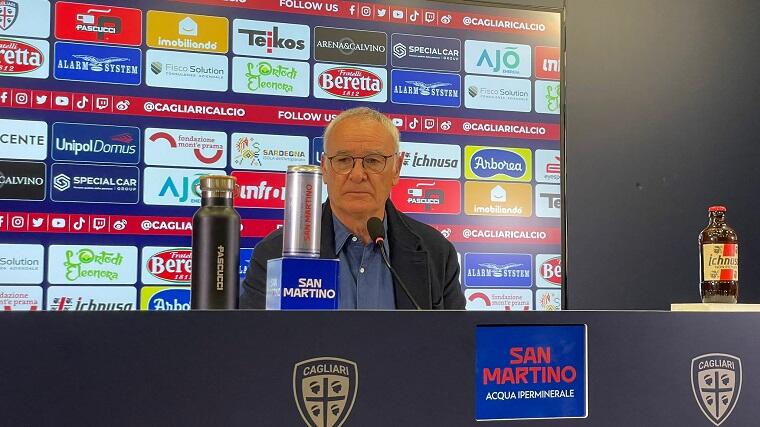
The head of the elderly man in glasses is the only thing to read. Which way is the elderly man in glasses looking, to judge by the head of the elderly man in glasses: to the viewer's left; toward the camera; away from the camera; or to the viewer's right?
toward the camera

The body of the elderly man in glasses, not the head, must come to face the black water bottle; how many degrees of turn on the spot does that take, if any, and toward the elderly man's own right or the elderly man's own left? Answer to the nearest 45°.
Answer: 0° — they already face it

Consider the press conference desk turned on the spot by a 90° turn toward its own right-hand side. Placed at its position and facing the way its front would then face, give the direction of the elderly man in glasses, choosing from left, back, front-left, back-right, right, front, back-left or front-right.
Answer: right

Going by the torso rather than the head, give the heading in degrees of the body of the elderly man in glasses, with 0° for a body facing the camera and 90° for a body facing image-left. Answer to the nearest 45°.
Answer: approximately 0°

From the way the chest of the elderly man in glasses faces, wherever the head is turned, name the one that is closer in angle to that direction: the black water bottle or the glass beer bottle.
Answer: the black water bottle

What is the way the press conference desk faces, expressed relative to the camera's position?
facing the viewer
